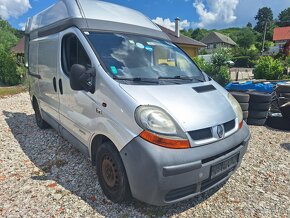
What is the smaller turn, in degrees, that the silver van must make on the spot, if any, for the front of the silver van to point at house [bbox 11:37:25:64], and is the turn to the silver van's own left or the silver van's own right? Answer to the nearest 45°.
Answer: approximately 180°

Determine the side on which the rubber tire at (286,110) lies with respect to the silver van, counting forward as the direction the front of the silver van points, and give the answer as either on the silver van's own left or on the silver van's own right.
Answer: on the silver van's own left

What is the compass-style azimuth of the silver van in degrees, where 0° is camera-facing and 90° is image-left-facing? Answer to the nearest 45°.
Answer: approximately 315°

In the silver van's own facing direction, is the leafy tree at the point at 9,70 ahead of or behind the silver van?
behind

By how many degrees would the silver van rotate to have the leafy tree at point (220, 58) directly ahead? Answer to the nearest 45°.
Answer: approximately 135° to its left

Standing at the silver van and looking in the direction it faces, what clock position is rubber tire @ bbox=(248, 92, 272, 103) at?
The rubber tire is roughly at 9 o'clock from the silver van.

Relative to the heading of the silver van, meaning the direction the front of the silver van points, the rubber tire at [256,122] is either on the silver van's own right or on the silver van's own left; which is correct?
on the silver van's own left

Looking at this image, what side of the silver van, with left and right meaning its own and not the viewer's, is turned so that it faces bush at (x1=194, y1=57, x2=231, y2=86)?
left

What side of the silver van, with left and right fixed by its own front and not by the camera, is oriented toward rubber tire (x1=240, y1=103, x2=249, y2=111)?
left

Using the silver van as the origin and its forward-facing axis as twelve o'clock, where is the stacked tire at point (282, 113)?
The stacked tire is roughly at 9 o'clock from the silver van.

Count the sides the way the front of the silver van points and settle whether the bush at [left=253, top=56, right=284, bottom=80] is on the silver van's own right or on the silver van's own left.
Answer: on the silver van's own left
